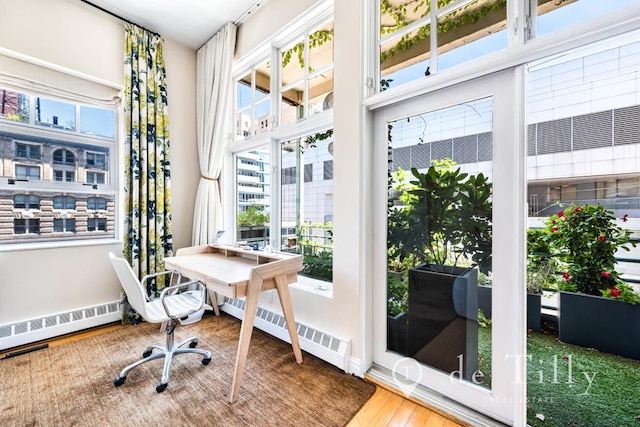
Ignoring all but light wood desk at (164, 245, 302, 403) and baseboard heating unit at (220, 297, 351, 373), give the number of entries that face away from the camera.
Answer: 0

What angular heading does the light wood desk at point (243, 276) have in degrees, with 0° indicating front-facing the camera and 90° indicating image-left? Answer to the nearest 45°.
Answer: approximately 45°

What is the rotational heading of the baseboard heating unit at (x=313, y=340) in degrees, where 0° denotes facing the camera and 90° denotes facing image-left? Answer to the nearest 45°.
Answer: approximately 45°

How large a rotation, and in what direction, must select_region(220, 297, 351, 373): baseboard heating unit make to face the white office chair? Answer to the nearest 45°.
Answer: approximately 45° to its right

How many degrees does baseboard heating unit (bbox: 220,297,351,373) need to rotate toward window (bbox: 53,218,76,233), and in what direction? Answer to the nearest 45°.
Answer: approximately 45° to its right

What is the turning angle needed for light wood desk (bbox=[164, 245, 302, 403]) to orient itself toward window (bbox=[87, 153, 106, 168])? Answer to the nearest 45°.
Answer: approximately 90° to its right
